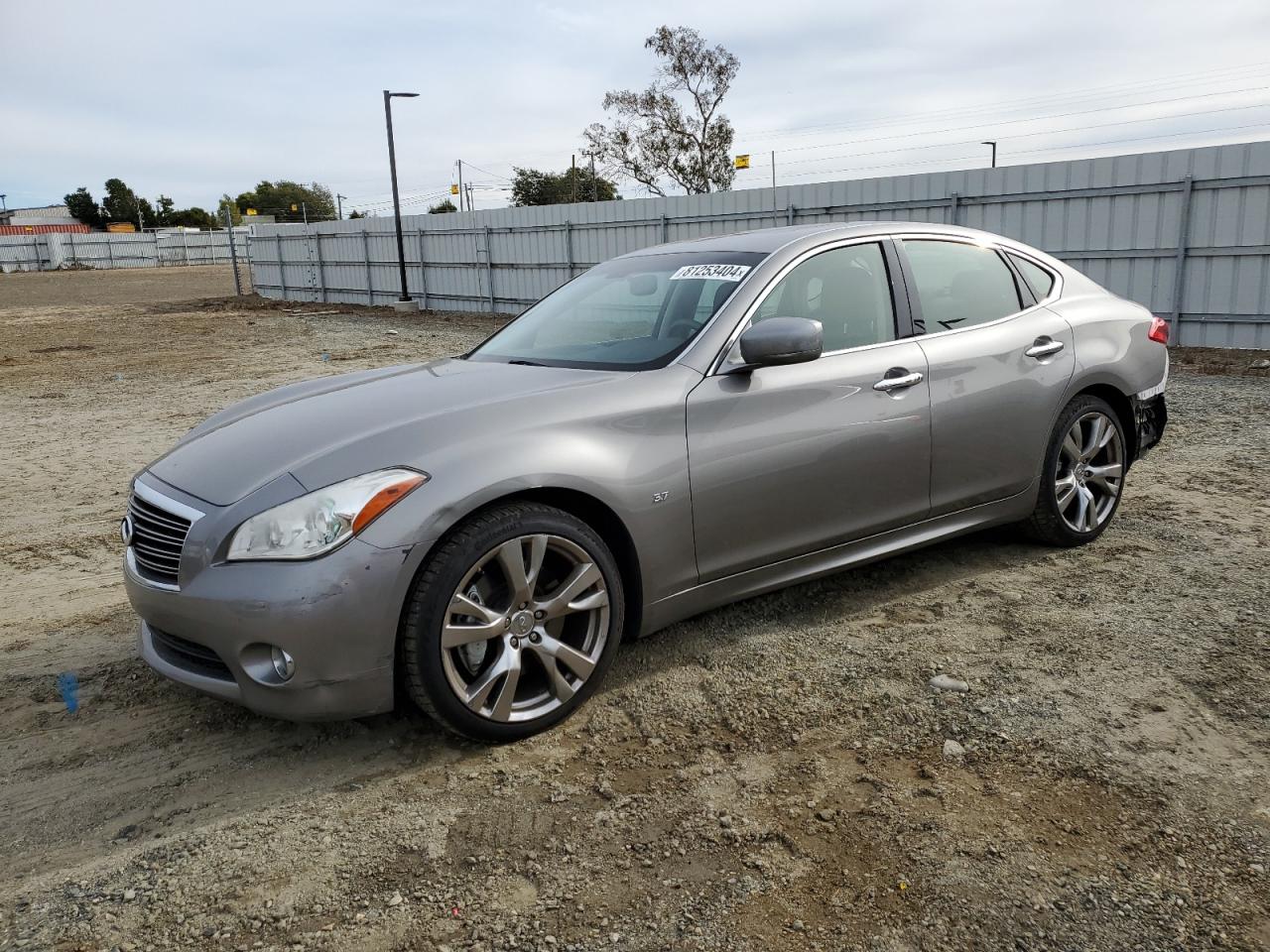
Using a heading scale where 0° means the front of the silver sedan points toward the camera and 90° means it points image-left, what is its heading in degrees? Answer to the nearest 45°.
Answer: approximately 45°

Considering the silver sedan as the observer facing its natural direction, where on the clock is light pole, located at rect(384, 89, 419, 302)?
The light pole is roughly at 4 o'clock from the silver sedan.

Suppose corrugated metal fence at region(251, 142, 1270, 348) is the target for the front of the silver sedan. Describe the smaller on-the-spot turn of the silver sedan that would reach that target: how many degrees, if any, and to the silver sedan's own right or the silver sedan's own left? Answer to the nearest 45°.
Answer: approximately 180°

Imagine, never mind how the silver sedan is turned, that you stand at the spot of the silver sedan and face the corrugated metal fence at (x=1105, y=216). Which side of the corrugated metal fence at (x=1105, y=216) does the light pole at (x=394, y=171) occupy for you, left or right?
left

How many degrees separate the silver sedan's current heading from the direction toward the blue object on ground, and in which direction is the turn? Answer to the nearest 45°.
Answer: approximately 45° to its right
